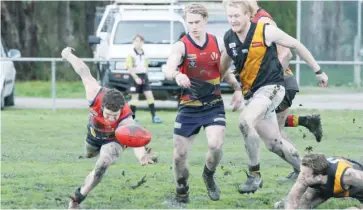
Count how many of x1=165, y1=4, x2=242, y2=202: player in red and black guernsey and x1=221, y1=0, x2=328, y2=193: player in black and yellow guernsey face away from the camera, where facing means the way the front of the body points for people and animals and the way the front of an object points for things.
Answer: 0

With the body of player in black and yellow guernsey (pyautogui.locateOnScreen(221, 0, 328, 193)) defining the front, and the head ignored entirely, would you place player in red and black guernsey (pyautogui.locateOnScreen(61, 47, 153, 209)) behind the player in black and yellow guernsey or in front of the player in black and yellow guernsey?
in front

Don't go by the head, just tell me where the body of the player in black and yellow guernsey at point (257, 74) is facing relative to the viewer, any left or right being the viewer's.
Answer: facing the viewer and to the left of the viewer

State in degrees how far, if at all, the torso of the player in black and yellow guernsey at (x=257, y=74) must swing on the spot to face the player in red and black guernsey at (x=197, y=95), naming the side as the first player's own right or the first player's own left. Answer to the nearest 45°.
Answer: approximately 45° to the first player's own right

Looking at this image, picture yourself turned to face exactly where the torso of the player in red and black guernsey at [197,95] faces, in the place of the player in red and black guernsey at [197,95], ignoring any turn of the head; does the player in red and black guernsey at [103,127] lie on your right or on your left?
on your right

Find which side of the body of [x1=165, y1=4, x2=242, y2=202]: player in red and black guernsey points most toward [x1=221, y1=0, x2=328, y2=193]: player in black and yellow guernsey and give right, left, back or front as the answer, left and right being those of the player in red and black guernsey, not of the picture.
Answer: left

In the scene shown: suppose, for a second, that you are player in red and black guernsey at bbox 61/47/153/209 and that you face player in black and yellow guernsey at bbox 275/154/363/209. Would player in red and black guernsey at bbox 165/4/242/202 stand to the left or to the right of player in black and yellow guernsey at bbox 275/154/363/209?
left

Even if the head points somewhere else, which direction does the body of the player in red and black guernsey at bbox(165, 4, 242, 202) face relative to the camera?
toward the camera

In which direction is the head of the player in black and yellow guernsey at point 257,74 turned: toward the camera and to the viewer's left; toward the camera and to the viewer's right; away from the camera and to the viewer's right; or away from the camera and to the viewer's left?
toward the camera and to the viewer's left

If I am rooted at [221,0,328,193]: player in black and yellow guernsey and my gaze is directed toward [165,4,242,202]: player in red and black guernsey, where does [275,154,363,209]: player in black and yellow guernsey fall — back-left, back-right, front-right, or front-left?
back-left
